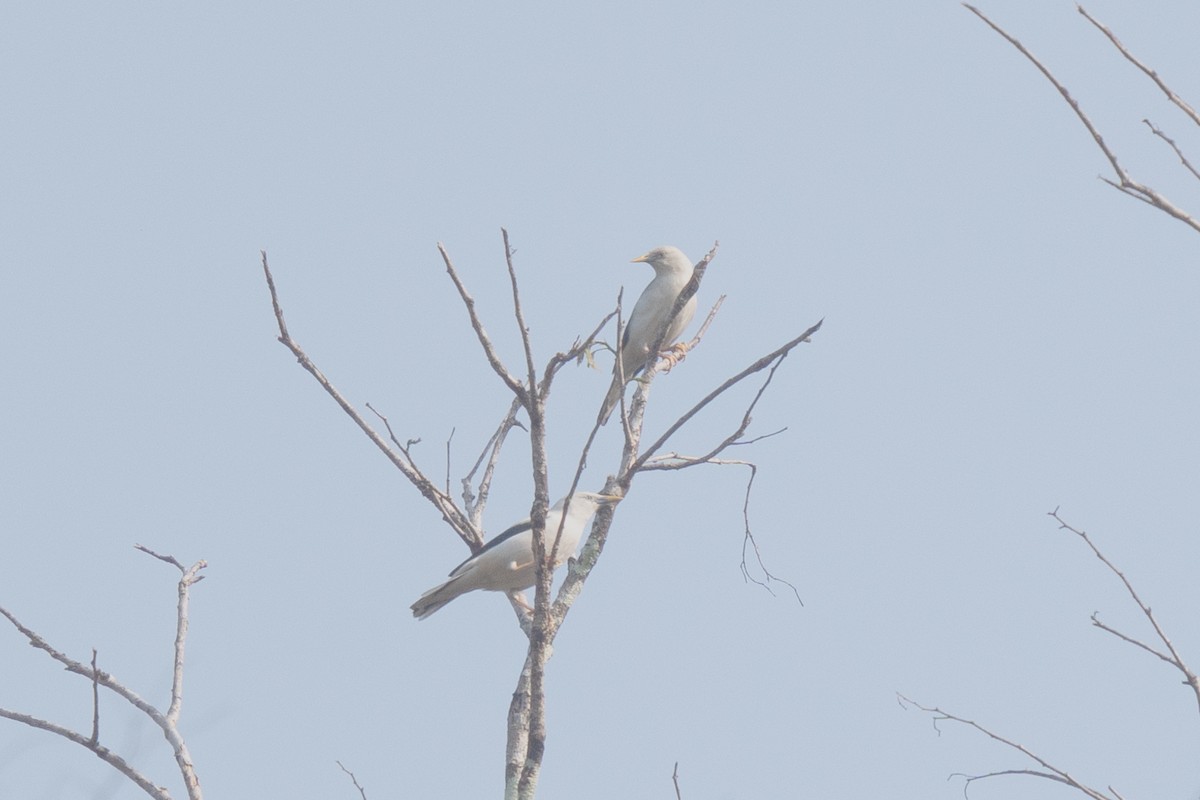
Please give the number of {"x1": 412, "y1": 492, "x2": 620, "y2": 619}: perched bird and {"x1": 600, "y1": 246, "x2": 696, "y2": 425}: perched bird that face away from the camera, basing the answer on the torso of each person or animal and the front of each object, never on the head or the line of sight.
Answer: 0

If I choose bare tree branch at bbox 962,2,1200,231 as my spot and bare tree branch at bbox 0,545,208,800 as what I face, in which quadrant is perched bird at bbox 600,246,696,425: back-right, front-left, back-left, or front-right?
front-right

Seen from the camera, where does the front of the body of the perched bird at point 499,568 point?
to the viewer's right

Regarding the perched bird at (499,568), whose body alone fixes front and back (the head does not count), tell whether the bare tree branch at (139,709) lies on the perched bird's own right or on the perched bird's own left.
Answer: on the perched bird's own right
